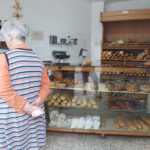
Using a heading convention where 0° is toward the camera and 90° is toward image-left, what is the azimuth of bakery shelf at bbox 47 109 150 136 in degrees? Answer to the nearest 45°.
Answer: approximately 0°

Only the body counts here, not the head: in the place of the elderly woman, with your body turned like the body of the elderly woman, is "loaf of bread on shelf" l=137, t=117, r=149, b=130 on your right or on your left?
on your right

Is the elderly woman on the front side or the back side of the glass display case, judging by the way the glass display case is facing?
on the front side
